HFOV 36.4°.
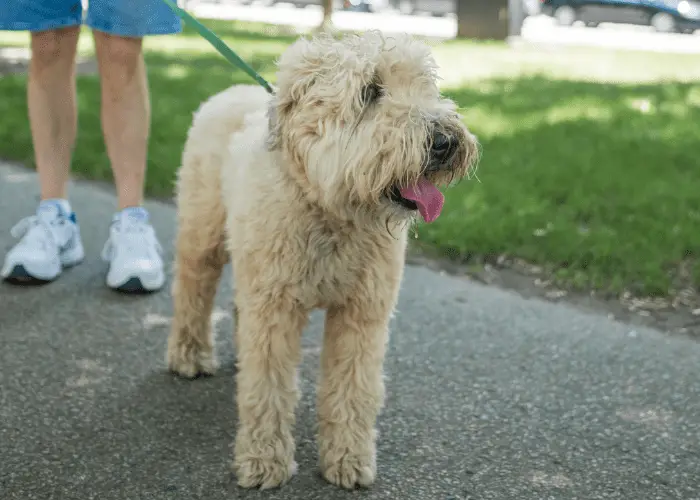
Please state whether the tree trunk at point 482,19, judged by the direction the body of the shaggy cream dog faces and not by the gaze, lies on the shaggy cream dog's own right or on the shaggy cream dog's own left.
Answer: on the shaggy cream dog's own left

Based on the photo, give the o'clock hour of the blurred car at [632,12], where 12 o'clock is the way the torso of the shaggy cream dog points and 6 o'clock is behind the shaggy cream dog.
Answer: The blurred car is roughly at 8 o'clock from the shaggy cream dog.

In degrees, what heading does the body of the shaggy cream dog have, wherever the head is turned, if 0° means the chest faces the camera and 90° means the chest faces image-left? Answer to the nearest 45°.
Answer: approximately 315°

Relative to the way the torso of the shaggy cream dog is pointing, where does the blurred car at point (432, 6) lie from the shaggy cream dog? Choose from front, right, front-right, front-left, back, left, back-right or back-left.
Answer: back-left
